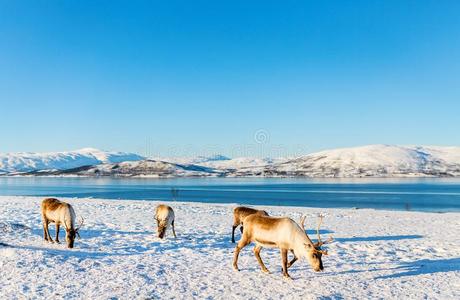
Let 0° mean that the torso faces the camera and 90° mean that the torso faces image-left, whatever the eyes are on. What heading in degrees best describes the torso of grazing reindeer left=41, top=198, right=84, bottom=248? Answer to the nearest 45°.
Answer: approximately 315°

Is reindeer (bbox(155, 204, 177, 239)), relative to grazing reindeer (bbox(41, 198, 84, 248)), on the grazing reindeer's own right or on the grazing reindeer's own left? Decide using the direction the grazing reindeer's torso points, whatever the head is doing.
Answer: on the grazing reindeer's own left

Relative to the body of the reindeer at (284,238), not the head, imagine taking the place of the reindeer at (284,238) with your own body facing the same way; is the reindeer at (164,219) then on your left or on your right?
on your left

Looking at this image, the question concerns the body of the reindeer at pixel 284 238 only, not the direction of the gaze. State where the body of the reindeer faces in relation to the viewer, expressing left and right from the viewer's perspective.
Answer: facing to the right of the viewer

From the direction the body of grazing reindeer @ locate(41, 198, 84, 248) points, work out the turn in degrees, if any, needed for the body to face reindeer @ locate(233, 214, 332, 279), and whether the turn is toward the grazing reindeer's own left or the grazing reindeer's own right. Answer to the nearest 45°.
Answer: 0° — it already faces it

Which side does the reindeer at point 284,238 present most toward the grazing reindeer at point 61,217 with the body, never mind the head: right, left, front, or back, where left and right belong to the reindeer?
back
